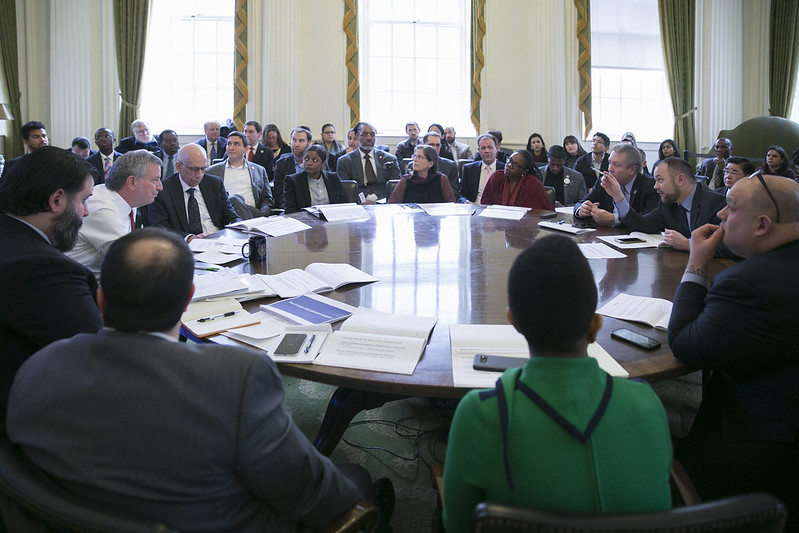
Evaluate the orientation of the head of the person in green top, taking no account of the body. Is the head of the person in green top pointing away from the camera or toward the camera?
away from the camera

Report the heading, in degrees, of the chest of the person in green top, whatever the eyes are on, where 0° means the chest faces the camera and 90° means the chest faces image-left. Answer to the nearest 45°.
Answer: approximately 180°

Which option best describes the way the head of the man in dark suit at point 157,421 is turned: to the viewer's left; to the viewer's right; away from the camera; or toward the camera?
away from the camera

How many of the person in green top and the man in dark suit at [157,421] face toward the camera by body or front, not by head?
0

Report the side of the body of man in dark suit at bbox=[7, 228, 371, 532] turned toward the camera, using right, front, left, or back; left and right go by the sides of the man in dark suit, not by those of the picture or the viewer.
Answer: back

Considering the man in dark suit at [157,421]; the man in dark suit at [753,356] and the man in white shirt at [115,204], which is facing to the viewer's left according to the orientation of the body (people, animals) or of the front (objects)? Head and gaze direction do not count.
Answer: the man in dark suit at [753,356]

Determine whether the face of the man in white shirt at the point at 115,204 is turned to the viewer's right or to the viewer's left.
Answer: to the viewer's right

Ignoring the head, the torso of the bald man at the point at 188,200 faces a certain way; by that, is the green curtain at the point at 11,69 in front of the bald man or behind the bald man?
behind
